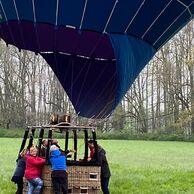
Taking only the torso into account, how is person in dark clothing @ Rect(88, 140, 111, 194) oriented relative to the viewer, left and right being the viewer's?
facing to the left of the viewer

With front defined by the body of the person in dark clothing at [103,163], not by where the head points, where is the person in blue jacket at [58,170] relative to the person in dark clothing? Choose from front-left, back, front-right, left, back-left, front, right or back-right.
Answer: front-left

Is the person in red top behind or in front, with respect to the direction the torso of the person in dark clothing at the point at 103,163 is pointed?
in front
